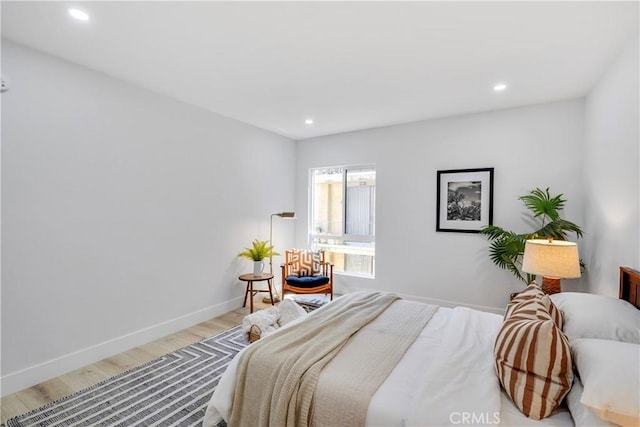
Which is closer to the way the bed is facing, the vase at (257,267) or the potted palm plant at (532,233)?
the vase

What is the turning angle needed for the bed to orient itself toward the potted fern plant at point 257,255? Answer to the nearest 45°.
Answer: approximately 45° to its right

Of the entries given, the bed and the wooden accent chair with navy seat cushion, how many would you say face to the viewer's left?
1

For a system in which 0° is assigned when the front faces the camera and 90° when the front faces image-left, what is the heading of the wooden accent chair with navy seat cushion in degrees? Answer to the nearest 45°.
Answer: approximately 0°

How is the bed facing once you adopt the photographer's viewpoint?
facing to the left of the viewer

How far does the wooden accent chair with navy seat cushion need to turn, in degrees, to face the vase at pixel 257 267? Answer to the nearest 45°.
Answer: approximately 90° to its right

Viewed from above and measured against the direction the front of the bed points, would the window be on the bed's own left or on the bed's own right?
on the bed's own right

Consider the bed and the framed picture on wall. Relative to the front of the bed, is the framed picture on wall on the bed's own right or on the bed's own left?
on the bed's own right

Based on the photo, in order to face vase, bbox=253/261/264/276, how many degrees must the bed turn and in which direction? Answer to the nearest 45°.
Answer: approximately 45° to its right

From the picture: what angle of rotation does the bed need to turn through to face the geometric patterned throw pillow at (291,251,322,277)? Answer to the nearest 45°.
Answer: approximately 45° to its right

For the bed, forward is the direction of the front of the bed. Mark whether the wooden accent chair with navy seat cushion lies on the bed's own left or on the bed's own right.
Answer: on the bed's own right

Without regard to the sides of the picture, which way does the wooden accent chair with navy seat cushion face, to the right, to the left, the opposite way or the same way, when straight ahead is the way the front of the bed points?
to the left

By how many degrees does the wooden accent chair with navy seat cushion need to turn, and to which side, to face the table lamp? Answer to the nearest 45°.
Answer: approximately 45° to its left

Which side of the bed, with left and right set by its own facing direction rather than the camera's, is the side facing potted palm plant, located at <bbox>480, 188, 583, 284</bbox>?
right
